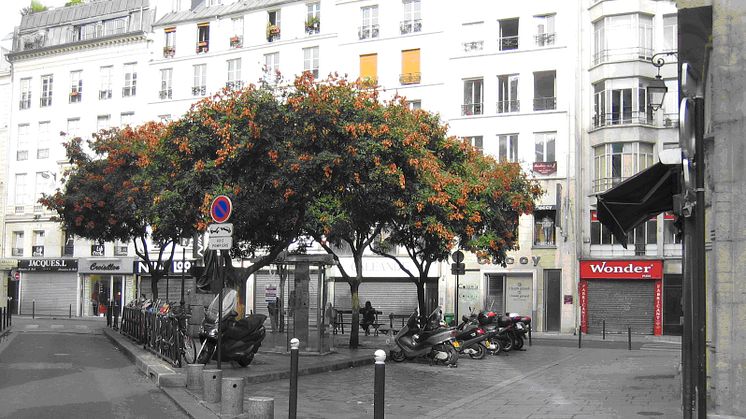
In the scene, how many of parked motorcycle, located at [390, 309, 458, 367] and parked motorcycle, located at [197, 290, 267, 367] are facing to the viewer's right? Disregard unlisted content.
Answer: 0

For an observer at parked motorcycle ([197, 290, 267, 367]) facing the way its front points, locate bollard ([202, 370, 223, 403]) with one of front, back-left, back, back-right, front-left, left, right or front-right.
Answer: front-left

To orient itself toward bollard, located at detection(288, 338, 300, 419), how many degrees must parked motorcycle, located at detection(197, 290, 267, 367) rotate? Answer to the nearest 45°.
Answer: approximately 45° to its left

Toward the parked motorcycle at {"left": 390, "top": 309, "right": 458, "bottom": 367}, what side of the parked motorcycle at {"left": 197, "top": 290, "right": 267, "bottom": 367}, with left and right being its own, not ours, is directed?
back

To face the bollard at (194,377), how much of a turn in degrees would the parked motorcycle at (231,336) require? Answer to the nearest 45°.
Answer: approximately 45° to its left

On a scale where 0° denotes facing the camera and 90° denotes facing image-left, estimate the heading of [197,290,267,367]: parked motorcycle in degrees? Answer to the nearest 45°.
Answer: approximately 45°
